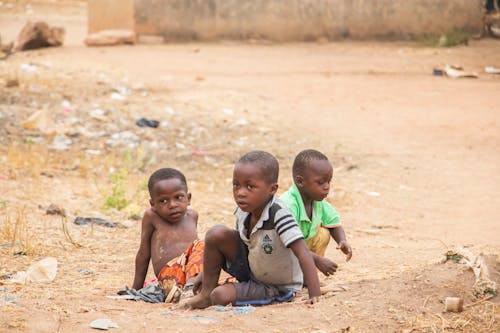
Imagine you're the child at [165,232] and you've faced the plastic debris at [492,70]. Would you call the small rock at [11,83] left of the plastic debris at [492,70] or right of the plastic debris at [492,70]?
left

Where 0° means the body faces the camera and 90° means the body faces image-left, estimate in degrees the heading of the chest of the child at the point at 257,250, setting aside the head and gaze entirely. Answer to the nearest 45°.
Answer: approximately 45°

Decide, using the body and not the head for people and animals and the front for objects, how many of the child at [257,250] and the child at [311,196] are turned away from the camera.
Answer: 0

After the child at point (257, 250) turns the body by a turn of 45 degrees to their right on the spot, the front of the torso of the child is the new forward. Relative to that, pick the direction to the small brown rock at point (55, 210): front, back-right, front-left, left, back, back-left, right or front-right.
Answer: front-right

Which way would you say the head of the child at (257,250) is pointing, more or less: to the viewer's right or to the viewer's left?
to the viewer's left

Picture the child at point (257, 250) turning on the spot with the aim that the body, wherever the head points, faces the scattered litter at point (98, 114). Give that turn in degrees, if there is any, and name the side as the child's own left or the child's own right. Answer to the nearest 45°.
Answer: approximately 135° to the child's own right

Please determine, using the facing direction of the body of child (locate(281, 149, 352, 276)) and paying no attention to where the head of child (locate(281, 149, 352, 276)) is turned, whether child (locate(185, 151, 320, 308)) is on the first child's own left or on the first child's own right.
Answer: on the first child's own right

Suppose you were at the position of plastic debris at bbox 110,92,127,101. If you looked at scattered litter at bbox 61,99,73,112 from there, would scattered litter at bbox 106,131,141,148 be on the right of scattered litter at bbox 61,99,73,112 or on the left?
left

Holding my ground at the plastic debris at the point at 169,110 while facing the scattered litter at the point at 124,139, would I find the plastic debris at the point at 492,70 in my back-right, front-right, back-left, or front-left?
back-left

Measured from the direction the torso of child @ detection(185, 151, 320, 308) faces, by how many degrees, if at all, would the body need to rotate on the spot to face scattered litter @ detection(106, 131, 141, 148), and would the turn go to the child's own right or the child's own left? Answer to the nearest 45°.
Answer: approximately 135° to the child's own right

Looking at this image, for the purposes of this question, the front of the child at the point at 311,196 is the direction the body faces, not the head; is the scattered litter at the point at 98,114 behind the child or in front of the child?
behind
